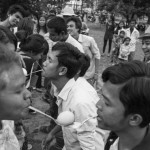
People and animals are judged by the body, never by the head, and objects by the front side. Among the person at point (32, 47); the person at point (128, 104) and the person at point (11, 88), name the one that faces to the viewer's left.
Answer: the person at point (128, 104)

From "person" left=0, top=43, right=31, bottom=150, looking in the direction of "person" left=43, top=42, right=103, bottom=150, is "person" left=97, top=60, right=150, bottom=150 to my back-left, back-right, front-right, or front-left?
front-right

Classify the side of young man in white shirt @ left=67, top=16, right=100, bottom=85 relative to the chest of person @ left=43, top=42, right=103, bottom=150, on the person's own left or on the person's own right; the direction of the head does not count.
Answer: on the person's own right

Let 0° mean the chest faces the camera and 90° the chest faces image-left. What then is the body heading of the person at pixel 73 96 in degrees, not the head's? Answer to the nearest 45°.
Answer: approximately 90°

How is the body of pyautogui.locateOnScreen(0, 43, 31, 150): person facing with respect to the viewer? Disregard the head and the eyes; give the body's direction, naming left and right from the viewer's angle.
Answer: facing to the right of the viewer

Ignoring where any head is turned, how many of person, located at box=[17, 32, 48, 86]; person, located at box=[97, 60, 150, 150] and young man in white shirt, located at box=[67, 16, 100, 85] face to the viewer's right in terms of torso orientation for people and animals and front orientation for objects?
0

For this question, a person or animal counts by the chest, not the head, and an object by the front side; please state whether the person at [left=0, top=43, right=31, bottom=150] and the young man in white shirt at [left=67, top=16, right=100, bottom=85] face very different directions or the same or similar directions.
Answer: very different directions

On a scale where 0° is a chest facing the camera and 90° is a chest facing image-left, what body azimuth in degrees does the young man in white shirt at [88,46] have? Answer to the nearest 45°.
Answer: approximately 45°

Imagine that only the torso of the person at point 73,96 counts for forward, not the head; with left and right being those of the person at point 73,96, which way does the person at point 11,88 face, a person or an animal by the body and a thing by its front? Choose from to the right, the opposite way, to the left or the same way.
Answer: the opposite way

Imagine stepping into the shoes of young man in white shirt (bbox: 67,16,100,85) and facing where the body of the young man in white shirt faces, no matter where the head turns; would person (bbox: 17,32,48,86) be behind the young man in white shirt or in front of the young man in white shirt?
in front

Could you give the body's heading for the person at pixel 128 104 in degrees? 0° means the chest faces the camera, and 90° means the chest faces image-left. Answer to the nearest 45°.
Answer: approximately 90°

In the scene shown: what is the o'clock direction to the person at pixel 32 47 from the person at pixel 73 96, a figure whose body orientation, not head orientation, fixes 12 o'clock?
the person at pixel 32 47 is roughly at 2 o'clock from the person at pixel 73 96.

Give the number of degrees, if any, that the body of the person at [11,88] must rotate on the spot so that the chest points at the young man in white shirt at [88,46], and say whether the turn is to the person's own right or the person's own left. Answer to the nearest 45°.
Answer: approximately 45° to the person's own left
